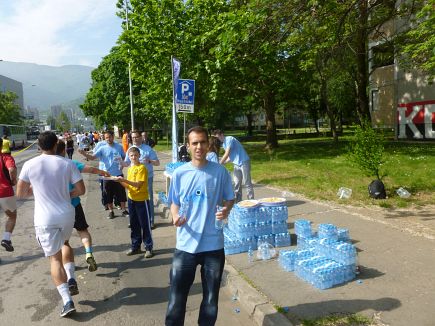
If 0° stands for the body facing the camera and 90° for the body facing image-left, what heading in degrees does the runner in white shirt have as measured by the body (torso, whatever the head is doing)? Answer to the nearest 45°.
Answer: approximately 180°

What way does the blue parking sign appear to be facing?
toward the camera

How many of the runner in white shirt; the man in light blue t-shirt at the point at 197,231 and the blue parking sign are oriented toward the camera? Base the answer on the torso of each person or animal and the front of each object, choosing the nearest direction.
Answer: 2

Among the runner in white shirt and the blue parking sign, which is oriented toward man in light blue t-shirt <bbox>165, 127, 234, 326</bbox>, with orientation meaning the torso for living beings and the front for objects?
the blue parking sign

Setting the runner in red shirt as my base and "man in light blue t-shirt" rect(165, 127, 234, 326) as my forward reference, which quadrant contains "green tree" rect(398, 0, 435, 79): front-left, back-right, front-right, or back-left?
front-left

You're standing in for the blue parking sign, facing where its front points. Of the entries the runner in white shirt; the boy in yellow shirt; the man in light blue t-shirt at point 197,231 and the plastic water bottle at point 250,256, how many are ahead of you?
4

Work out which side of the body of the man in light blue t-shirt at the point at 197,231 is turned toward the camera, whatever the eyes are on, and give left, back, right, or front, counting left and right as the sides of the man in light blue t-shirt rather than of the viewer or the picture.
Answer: front

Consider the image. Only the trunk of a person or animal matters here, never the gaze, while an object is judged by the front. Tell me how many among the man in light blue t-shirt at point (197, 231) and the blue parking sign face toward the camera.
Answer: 2

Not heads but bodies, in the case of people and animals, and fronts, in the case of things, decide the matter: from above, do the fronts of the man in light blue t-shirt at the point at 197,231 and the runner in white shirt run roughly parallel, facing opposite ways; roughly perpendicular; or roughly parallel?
roughly parallel, facing opposite ways

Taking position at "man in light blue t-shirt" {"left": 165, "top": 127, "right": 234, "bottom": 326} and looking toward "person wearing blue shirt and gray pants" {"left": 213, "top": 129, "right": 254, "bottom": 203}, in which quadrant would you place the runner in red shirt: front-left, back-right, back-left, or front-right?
front-left

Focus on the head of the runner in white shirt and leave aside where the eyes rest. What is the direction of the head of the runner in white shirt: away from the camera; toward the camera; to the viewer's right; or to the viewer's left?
away from the camera

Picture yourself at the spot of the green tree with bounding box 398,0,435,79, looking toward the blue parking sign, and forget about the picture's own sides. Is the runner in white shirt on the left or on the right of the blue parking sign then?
left
